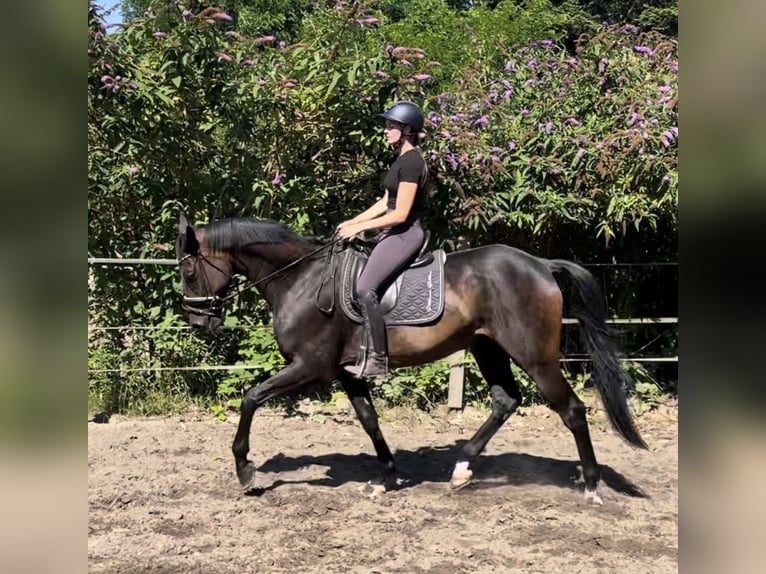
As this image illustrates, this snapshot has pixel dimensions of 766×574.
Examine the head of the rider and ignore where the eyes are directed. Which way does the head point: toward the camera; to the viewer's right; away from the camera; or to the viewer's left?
to the viewer's left

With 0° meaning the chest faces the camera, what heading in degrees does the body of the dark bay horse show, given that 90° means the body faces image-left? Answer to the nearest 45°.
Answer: approximately 90°

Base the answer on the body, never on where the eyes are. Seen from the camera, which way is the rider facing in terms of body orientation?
to the viewer's left
